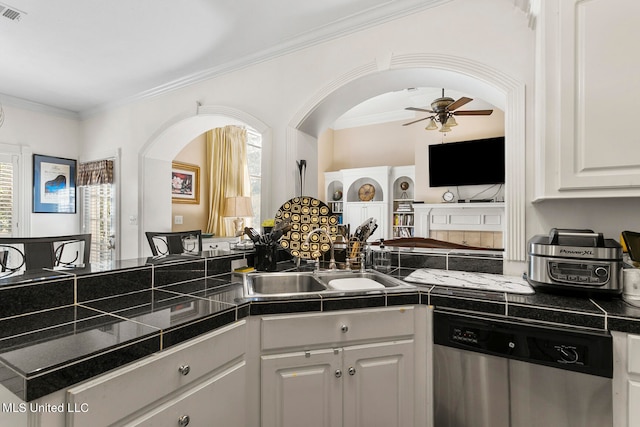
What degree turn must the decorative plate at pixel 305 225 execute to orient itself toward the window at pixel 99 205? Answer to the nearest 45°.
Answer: approximately 135° to its right

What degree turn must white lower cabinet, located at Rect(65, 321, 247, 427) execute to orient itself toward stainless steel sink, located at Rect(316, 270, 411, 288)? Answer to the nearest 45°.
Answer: approximately 90° to its left

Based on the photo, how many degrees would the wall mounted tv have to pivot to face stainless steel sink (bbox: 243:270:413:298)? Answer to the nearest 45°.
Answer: approximately 45° to its left

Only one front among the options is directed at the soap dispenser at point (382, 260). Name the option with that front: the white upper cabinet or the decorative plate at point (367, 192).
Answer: the decorative plate

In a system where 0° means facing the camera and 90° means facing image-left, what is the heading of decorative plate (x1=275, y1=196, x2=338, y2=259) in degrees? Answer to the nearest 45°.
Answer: approximately 0°

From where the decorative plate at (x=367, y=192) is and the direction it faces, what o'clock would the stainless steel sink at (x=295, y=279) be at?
The stainless steel sink is roughly at 12 o'clock from the decorative plate.

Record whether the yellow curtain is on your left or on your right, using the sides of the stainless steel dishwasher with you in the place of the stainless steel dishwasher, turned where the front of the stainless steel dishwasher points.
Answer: on your right

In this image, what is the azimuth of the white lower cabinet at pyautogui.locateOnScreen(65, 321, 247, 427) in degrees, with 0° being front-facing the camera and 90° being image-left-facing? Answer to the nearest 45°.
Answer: approximately 315°
